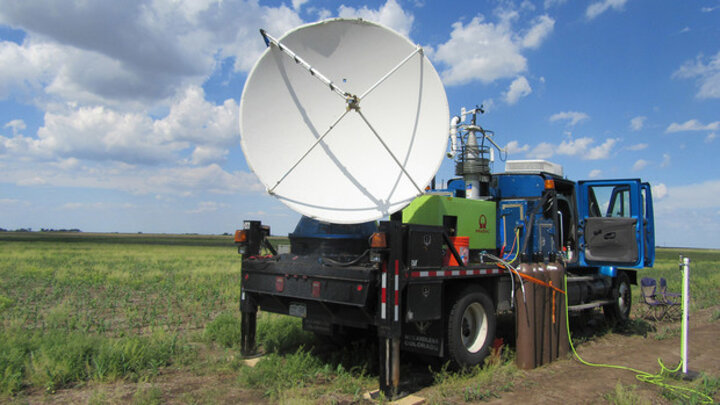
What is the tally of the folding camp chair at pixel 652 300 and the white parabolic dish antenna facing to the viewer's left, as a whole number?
0

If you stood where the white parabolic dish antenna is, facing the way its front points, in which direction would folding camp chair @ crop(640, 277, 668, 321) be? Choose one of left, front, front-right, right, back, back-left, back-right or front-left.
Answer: back-left

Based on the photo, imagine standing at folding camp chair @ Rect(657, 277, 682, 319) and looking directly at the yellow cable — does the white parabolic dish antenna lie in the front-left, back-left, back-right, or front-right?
front-right

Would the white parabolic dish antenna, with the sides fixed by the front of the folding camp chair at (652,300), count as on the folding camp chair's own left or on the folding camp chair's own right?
on the folding camp chair's own right

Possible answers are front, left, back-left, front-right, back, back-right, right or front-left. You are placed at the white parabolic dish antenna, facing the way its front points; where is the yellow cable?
left

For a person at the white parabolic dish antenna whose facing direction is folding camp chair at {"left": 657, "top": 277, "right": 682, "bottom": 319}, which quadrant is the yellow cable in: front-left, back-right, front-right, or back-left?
front-right

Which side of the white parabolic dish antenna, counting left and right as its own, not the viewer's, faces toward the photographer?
front

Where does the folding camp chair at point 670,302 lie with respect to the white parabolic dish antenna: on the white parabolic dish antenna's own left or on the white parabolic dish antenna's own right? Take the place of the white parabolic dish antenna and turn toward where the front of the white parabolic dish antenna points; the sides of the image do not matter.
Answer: on the white parabolic dish antenna's own left

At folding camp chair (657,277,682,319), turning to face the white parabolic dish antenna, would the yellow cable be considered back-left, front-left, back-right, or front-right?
front-left
